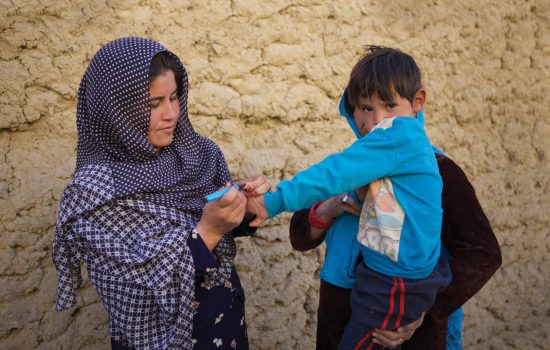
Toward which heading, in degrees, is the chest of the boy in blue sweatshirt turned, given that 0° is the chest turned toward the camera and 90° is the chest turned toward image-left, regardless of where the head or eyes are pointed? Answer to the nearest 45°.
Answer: approximately 45°

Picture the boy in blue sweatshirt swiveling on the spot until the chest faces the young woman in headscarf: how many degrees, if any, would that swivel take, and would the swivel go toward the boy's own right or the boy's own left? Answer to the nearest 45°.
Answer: approximately 45° to the boy's own right

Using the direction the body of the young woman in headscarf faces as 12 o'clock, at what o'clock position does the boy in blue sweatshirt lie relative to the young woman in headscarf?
The boy in blue sweatshirt is roughly at 11 o'clock from the young woman in headscarf.

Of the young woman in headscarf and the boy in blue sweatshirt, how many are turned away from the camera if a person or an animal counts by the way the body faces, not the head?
0
